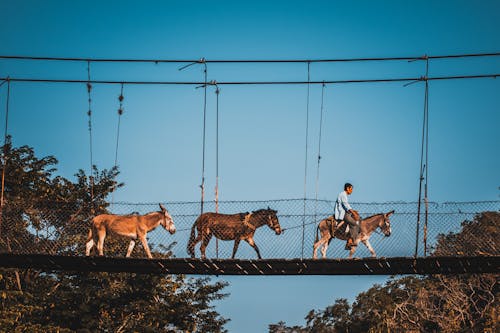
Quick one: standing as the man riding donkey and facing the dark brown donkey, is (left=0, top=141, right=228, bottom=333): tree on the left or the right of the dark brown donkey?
right

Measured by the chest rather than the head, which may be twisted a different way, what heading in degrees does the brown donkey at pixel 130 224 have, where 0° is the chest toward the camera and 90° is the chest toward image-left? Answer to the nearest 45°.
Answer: approximately 270°

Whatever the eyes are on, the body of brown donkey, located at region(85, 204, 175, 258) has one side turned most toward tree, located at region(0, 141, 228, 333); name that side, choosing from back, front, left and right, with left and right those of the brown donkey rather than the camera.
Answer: left

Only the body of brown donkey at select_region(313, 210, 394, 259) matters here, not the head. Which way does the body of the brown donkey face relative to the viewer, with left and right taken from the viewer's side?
facing to the right of the viewer

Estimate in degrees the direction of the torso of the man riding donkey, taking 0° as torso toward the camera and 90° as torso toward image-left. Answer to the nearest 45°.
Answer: approximately 270°

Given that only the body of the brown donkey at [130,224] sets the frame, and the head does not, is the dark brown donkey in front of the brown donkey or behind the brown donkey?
in front

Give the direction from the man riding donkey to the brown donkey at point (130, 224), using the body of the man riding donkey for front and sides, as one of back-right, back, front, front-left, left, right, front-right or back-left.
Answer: back

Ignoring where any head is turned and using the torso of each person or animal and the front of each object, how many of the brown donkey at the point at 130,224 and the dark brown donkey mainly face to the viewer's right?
2

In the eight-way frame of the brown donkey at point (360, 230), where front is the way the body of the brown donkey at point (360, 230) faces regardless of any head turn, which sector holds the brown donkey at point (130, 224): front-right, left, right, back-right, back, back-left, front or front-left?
back

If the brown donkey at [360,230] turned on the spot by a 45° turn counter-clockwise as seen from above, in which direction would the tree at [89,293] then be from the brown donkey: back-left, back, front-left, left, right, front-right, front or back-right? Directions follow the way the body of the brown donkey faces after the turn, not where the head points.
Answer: left

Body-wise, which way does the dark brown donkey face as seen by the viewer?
to the viewer's right
